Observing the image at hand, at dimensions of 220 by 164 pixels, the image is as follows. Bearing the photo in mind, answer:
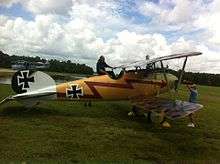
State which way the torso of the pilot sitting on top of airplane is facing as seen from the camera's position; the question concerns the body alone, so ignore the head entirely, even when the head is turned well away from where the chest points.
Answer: to the viewer's right
